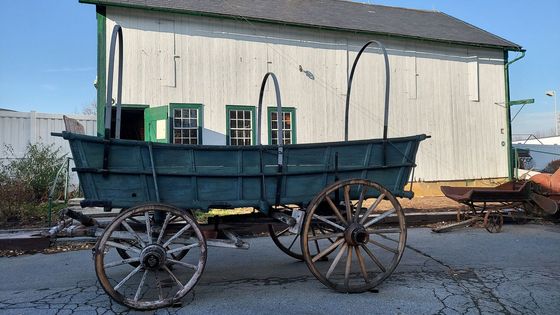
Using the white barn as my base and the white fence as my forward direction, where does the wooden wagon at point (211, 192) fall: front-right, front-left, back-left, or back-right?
front-left

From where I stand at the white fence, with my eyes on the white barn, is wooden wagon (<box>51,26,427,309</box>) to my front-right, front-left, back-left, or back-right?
front-right

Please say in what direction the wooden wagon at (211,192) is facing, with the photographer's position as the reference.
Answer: facing to the left of the viewer

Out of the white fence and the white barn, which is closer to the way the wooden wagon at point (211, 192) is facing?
the white fence

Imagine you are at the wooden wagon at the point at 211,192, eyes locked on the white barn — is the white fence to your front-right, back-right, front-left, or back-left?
front-left

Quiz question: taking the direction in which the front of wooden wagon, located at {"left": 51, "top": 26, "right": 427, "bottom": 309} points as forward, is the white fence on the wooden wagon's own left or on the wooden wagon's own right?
on the wooden wagon's own right

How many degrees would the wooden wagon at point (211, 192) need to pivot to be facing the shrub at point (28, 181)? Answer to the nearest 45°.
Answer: approximately 45° to its right

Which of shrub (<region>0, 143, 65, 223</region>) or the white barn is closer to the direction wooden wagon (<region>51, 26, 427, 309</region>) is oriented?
the shrub

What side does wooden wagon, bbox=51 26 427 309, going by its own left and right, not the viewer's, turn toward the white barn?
right
